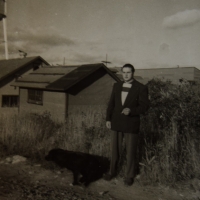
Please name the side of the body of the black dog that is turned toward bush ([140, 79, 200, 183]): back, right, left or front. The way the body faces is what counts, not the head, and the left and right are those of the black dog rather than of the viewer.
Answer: back

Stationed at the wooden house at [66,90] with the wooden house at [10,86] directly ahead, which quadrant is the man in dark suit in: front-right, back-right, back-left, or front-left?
back-left

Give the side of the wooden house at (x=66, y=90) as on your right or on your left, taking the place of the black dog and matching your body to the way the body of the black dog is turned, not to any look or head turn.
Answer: on your right

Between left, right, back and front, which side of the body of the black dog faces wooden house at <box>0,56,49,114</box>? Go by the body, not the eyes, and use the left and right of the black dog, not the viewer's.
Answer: right

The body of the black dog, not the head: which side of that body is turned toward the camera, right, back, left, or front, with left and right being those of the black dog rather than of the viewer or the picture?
left

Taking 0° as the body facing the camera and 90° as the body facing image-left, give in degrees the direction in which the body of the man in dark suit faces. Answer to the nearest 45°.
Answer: approximately 45°

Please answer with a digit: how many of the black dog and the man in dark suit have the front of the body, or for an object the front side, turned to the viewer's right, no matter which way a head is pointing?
0

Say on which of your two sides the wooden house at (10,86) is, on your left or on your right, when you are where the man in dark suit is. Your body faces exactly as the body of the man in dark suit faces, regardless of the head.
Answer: on your right
